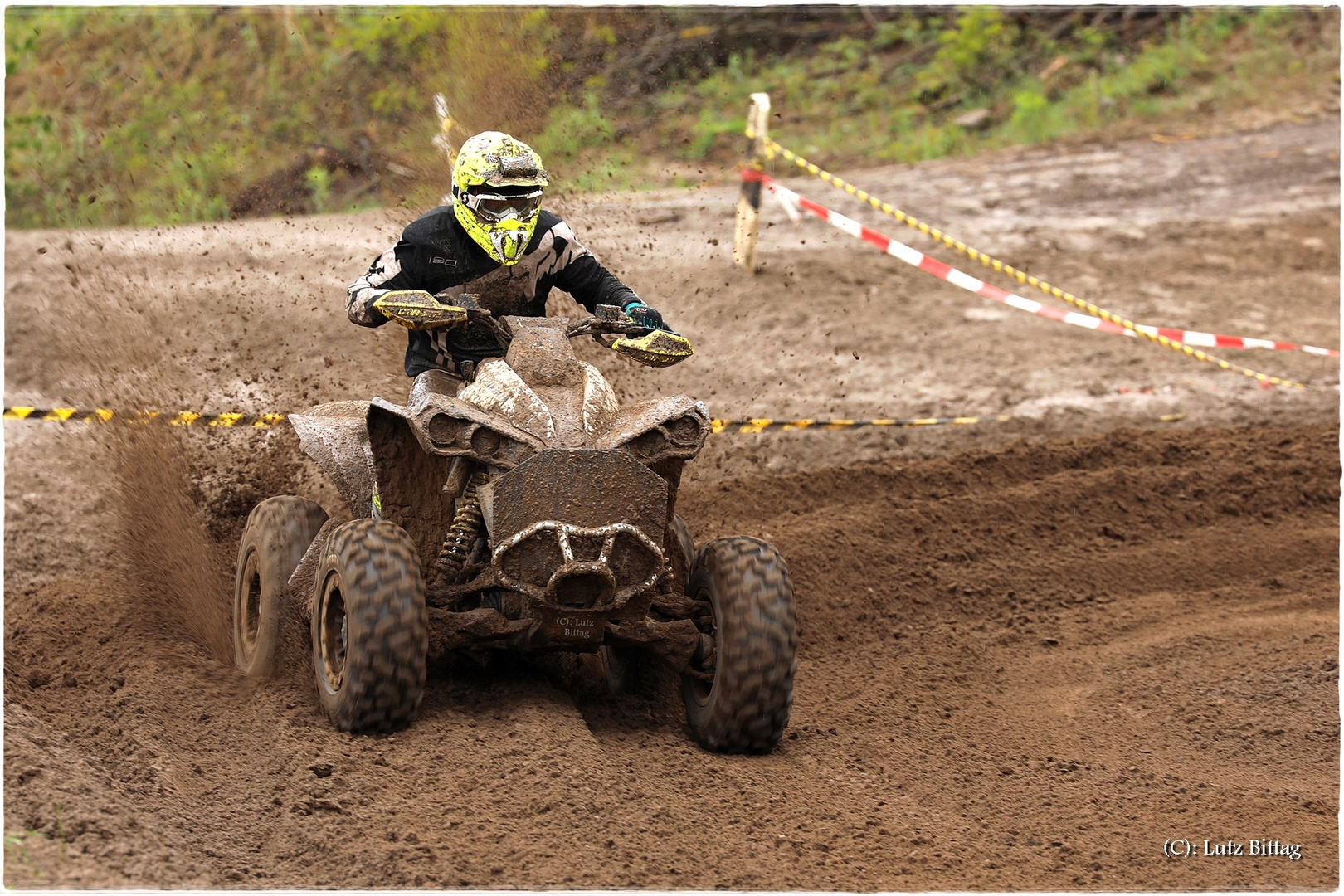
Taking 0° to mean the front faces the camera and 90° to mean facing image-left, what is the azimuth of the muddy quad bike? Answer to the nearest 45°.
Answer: approximately 0°

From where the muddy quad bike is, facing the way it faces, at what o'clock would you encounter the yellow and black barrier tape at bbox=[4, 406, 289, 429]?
The yellow and black barrier tape is roughly at 5 o'clock from the muddy quad bike.

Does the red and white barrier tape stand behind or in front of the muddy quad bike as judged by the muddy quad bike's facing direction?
behind

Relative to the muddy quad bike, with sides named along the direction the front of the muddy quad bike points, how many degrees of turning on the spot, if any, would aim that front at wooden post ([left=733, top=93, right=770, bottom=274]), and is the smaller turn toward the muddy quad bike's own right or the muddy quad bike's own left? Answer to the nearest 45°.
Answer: approximately 180°
